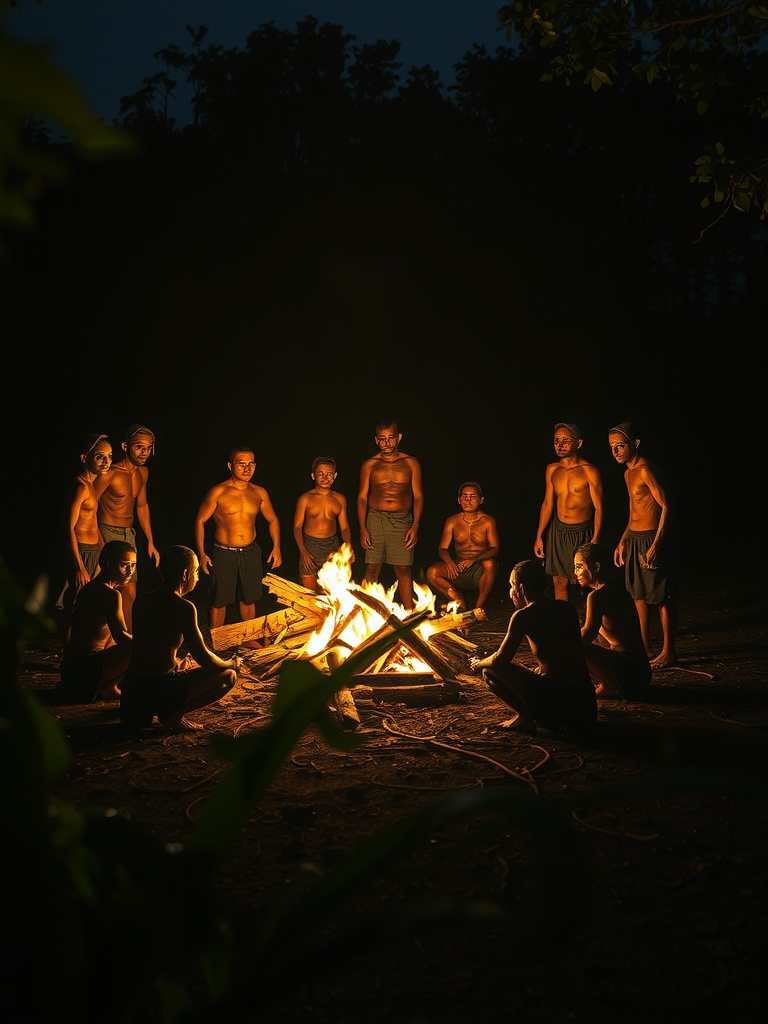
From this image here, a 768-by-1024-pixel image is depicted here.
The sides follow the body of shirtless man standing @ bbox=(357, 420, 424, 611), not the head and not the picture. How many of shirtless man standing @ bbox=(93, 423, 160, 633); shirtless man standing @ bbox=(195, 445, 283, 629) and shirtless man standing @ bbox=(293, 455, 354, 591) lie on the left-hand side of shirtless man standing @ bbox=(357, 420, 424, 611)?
0

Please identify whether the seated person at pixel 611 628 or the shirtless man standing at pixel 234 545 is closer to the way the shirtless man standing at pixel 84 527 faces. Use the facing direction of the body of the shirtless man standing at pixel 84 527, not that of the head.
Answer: the seated person

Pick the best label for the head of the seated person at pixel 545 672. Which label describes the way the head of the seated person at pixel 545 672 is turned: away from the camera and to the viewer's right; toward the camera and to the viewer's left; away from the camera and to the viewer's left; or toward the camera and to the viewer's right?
away from the camera and to the viewer's left

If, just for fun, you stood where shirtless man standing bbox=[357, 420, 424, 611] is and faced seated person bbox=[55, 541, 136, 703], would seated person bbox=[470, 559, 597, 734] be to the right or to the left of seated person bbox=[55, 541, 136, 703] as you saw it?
left

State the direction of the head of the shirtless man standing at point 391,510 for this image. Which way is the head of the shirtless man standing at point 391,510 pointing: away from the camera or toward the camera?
toward the camera

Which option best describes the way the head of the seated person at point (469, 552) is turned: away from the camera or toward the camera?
toward the camera

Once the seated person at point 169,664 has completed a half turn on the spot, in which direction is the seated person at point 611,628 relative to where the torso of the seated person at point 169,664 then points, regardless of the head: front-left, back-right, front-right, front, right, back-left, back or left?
back-left

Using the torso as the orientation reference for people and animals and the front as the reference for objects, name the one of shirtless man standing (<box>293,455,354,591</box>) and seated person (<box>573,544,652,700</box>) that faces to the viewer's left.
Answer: the seated person

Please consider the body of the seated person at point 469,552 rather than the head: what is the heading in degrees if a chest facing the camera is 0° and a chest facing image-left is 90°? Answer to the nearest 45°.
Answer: approximately 0°

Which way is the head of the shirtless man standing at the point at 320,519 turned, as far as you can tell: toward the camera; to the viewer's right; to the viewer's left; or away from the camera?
toward the camera

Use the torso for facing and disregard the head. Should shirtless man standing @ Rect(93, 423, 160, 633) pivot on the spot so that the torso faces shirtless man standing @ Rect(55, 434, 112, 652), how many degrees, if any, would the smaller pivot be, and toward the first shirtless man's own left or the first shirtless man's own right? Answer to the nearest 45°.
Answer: approximately 90° to the first shirtless man's own right

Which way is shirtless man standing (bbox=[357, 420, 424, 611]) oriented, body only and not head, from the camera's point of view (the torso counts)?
toward the camera

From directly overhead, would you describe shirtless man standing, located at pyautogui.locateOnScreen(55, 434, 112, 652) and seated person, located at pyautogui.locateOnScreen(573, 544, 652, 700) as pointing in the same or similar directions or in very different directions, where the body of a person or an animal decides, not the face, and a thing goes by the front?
very different directions

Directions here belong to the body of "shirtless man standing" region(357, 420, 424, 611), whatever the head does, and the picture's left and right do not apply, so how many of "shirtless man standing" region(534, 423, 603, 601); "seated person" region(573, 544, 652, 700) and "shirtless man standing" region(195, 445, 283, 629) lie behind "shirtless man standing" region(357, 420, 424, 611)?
0

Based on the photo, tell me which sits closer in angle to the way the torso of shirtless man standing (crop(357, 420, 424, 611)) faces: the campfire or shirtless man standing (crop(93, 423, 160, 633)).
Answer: the campfire

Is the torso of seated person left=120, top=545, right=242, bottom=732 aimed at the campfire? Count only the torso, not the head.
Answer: yes

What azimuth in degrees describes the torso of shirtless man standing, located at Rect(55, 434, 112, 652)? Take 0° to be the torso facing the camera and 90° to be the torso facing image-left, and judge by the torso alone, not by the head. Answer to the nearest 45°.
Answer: approximately 315°

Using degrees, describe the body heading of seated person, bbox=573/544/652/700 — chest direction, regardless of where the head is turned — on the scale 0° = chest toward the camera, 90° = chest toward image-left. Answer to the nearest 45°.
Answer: approximately 90°
